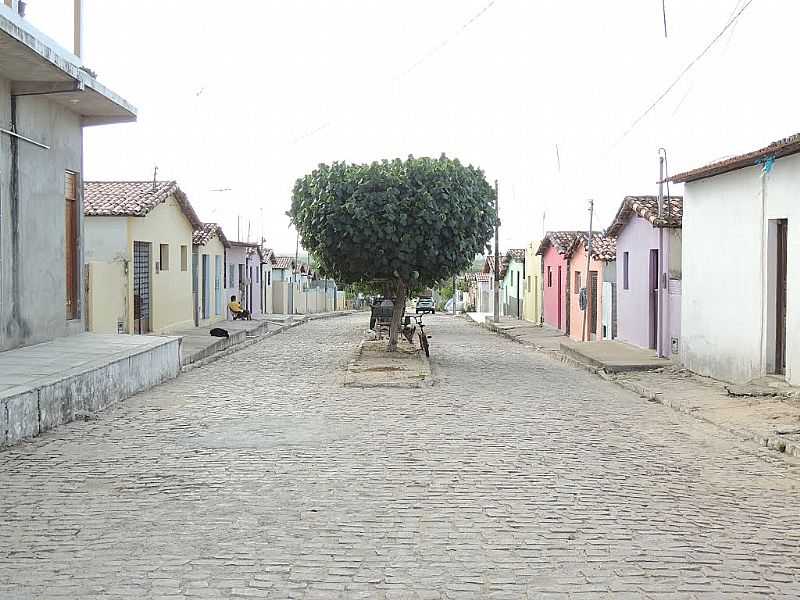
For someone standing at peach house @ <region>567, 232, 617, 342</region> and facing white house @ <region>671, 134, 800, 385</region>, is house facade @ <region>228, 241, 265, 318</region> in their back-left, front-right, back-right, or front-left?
back-right

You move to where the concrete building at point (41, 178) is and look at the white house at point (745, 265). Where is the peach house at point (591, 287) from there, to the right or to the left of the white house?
left

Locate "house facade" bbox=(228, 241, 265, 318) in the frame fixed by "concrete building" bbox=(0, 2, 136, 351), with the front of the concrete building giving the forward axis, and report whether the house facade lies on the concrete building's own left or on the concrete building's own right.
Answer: on the concrete building's own left

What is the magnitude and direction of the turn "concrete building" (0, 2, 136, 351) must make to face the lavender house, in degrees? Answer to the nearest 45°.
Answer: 0° — it already faces it

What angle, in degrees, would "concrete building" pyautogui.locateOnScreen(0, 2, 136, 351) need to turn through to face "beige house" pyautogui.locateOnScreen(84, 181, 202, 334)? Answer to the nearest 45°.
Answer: approximately 90° to its left

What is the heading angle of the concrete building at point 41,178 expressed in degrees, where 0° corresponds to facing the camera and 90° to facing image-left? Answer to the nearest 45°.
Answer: approximately 270°

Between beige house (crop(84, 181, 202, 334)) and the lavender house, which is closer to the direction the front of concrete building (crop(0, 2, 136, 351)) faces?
the lavender house

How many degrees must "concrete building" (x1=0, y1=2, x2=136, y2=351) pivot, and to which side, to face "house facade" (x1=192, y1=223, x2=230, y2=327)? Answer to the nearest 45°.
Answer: approximately 90° to its left

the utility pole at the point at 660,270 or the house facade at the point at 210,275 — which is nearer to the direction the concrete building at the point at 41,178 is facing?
the utility pole

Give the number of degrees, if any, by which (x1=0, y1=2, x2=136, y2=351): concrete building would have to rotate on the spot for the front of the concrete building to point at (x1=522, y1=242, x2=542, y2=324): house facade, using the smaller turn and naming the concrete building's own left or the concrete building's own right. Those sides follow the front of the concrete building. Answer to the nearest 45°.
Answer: approximately 45° to the concrete building's own left

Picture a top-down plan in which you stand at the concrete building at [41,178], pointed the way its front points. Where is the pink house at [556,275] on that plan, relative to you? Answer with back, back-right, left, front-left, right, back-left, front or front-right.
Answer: front-left

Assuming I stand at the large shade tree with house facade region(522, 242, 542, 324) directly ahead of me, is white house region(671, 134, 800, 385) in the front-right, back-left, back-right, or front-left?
back-right

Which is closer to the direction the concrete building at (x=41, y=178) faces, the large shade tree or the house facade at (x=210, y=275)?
the large shade tree

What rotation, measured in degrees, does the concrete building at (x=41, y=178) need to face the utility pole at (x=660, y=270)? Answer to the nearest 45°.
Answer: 0° — it already faces it

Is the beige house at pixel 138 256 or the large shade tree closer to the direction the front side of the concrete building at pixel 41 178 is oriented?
the large shade tree
